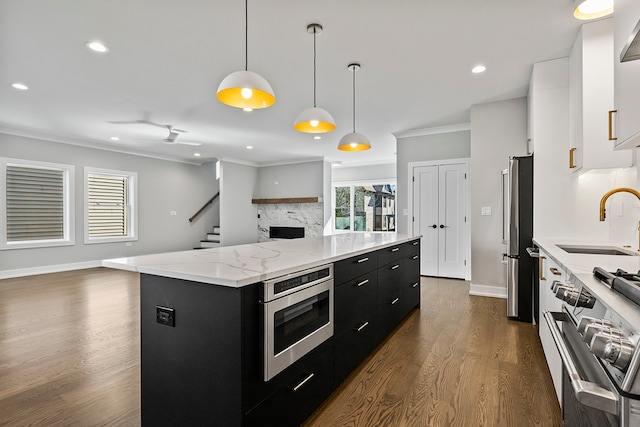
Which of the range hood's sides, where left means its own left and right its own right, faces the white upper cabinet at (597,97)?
right

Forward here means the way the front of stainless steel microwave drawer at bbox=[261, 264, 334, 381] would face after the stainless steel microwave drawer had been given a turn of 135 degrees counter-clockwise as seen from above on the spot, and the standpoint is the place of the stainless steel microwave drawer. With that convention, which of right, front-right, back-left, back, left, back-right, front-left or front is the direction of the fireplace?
front

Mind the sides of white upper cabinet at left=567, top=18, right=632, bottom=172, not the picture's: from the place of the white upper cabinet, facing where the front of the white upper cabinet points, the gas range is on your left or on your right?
on your left

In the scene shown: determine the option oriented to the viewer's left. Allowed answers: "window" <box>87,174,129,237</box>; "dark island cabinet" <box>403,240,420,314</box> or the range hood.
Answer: the range hood

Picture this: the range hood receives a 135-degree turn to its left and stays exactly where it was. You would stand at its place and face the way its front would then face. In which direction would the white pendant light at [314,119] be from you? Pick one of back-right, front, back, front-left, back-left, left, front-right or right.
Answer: back-right

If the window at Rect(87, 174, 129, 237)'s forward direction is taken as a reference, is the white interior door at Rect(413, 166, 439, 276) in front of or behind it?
in front

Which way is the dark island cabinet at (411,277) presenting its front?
to the viewer's right

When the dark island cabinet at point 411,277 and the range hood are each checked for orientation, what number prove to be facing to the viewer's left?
1

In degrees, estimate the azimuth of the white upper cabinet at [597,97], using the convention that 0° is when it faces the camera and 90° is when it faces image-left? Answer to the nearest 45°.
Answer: approximately 90°

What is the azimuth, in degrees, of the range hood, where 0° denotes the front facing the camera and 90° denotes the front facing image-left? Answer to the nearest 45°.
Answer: approximately 90°

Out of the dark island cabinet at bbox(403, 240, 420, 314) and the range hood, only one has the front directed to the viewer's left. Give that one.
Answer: the range hood

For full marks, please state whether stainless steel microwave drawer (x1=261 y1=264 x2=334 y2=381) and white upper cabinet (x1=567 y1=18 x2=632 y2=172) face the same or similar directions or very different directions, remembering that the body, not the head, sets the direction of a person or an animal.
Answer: very different directions
